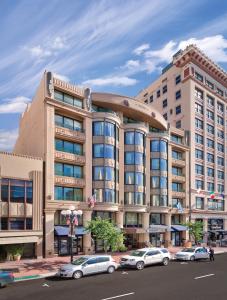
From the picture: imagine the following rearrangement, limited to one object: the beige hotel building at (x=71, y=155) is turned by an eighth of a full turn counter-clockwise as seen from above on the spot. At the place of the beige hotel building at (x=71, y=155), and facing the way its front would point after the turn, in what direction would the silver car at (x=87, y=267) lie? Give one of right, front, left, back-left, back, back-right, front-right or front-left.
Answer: right

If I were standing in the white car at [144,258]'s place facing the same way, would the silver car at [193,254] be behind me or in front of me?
behind

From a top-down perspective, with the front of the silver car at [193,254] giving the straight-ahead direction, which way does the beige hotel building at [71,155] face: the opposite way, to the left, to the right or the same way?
to the left

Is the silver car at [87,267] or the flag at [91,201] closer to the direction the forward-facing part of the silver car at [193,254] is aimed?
the silver car at [87,267]

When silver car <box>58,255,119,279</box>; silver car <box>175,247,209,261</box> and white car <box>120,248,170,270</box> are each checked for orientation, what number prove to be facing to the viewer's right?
0

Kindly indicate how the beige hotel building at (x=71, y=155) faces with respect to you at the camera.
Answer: facing the viewer and to the right of the viewer

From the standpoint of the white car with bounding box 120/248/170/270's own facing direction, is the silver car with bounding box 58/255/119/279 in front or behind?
in front

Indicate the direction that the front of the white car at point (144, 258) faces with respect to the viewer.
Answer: facing the viewer and to the left of the viewer

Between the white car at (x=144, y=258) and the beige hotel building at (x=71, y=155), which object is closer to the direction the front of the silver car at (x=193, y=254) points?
the white car
